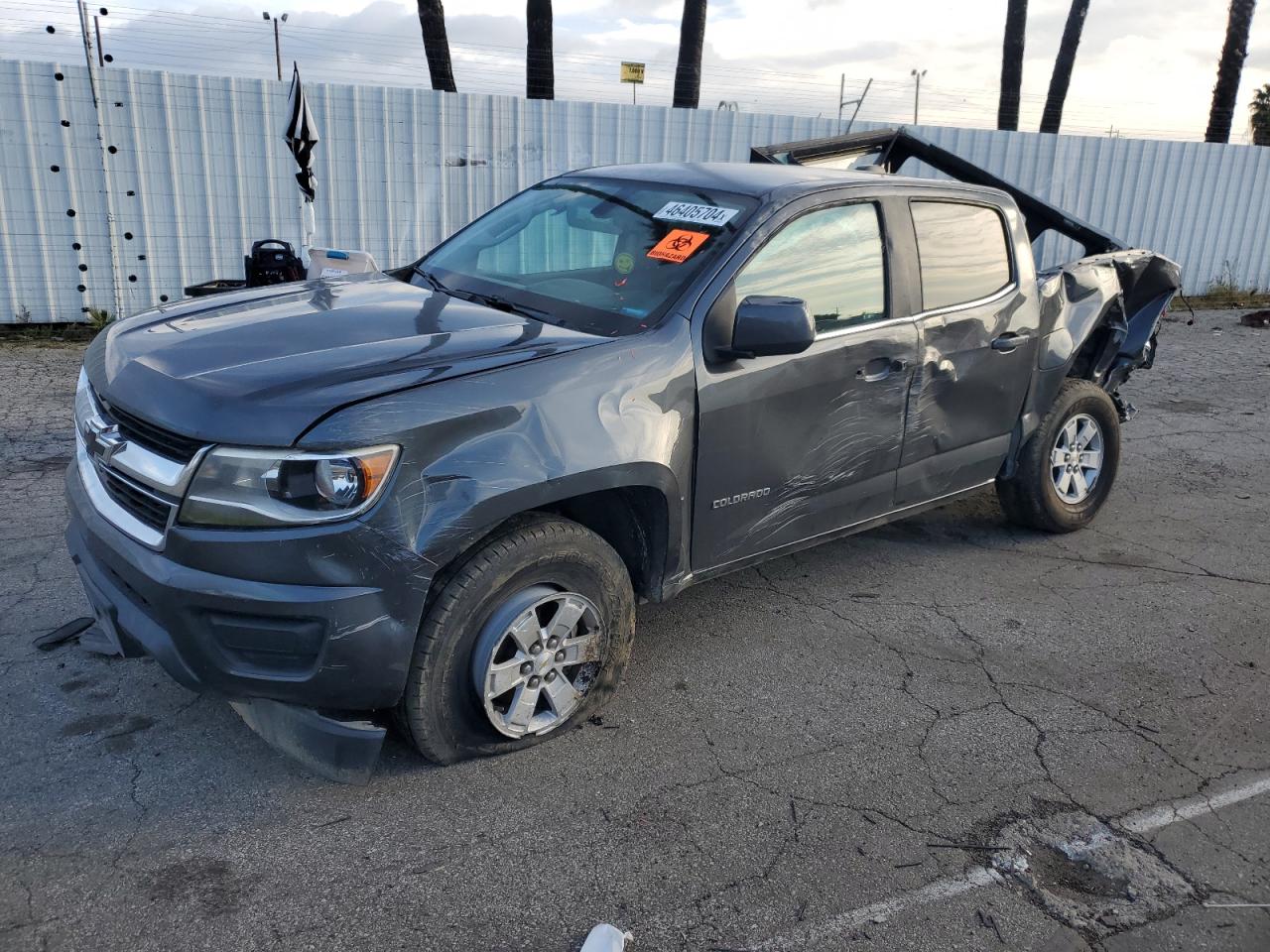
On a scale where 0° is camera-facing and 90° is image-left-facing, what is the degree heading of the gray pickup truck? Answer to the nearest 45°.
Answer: approximately 45°

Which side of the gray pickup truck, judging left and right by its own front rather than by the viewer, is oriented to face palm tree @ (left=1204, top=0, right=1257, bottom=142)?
back

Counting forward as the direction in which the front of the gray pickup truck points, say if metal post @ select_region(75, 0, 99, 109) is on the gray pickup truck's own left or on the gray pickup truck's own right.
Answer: on the gray pickup truck's own right

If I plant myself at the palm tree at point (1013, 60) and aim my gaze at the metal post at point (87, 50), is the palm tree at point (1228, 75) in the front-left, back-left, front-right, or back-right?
back-left

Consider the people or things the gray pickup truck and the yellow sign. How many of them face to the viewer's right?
0

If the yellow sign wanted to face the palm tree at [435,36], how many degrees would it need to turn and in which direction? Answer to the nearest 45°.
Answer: approximately 90° to its right

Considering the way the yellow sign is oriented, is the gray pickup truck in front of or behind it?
in front

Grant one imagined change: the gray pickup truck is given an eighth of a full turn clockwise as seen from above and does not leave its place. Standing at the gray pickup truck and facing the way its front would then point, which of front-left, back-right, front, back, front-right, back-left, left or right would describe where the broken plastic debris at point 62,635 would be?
front

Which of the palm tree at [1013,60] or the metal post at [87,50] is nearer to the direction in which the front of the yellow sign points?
the metal post
